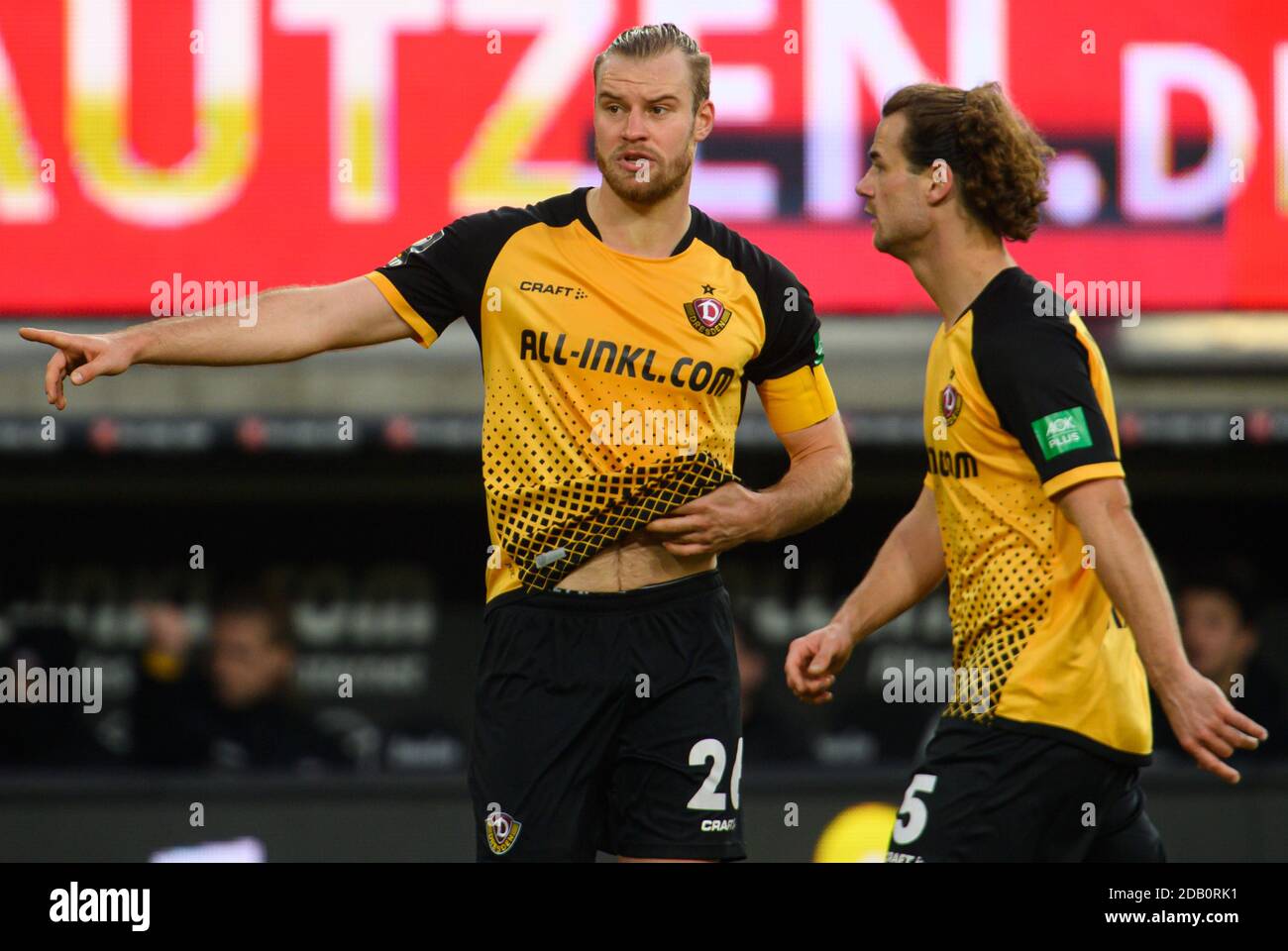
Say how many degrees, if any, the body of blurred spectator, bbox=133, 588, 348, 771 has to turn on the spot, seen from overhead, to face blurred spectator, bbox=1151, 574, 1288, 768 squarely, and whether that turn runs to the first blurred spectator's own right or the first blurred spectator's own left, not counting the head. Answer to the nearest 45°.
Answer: approximately 135° to the first blurred spectator's own left

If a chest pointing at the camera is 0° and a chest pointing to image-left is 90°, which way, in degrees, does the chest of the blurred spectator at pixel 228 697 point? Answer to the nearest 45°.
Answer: approximately 45°

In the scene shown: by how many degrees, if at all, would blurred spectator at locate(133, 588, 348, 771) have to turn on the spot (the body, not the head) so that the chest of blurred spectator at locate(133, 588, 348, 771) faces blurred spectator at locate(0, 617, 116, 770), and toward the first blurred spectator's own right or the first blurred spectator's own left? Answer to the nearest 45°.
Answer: approximately 45° to the first blurred spectator's own right
